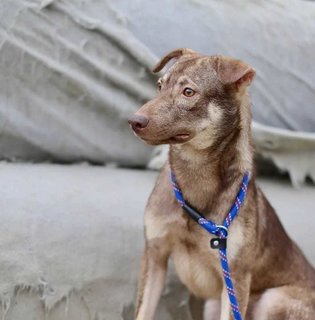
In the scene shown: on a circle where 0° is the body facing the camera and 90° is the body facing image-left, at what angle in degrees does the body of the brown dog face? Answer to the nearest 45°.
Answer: approximately 45°
